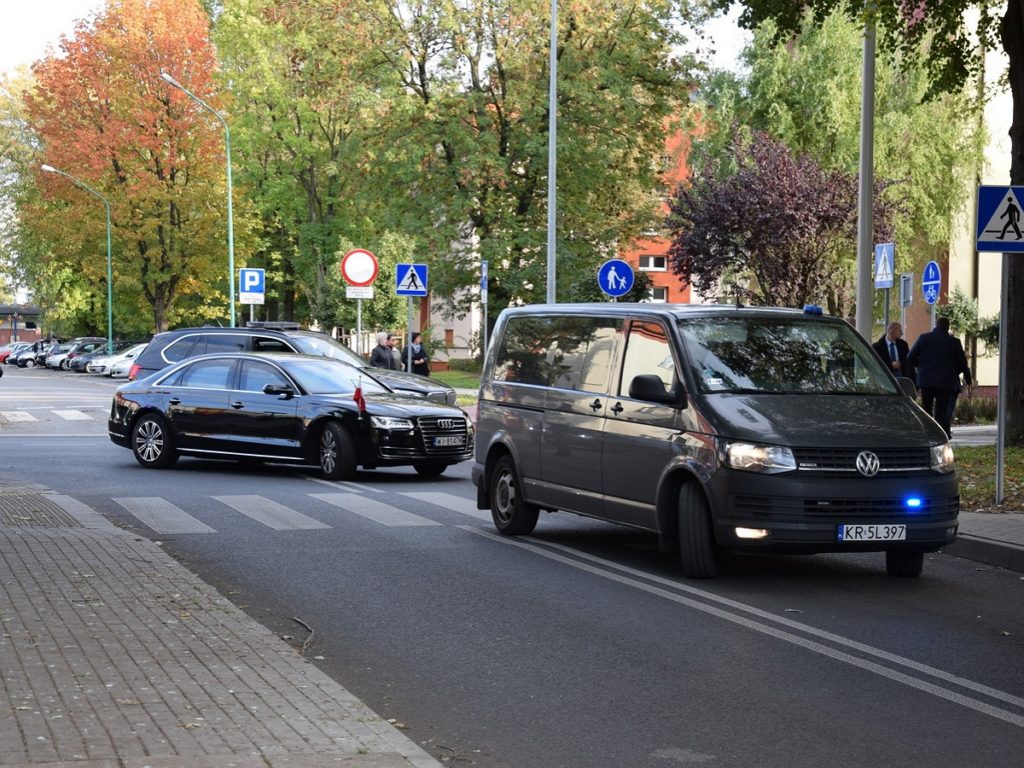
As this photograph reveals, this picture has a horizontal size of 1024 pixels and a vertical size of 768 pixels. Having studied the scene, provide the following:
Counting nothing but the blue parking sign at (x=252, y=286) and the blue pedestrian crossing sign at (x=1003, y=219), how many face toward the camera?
2

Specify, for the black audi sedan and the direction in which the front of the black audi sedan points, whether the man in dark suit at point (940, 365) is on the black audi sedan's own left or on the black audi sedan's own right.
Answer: on the black audi sedan's own left

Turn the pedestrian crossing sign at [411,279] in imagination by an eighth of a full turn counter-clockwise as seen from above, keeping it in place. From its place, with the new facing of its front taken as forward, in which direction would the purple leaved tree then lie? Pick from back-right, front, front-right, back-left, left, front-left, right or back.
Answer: left

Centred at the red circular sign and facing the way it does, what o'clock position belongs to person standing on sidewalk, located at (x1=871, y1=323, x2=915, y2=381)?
The person standing on sidewalk is roughly at 10 o'clock from the red circular sign.

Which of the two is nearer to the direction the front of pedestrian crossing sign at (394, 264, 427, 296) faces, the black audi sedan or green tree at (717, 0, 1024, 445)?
the black audi sedan

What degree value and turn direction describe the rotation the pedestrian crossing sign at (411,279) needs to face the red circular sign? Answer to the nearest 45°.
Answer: approximately 45° to its right

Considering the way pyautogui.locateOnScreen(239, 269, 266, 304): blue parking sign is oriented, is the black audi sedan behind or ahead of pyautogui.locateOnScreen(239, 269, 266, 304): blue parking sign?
ahead

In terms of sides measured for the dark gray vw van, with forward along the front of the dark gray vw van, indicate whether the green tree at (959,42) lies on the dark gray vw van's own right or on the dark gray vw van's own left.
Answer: on the dark gray vw van's own left

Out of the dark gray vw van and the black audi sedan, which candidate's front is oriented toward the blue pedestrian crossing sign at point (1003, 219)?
the black audi sedan

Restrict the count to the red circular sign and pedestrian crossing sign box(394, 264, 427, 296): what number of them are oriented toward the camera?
2

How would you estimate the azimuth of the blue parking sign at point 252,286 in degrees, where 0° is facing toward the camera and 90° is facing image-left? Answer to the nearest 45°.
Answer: approximately 0°
